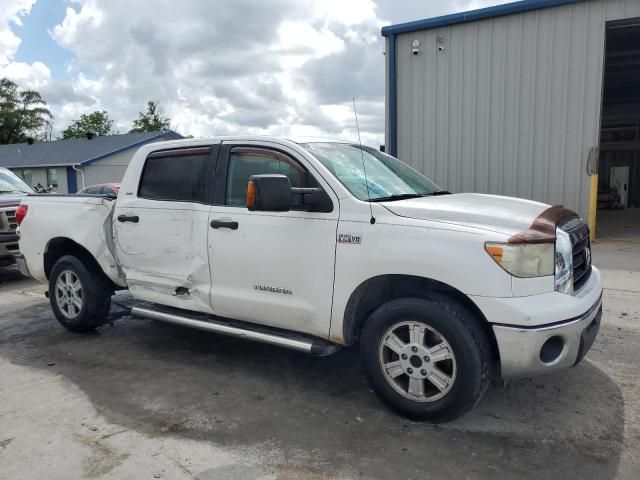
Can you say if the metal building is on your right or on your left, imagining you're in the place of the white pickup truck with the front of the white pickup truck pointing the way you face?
on your left

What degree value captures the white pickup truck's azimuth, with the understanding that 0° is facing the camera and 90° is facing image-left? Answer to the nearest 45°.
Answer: approximately 315°
